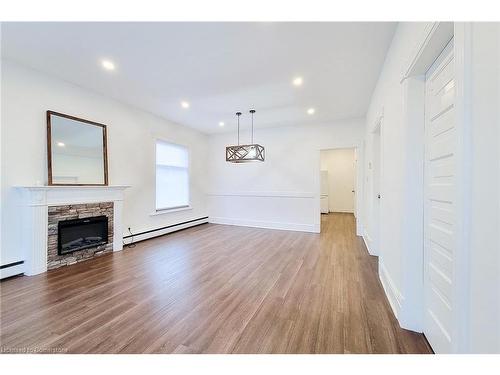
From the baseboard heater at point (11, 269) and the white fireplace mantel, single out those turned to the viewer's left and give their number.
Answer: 0

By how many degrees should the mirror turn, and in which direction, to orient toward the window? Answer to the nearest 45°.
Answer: approximately 90° to its left

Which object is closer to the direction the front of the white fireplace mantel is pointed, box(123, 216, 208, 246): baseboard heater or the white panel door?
the white panel door

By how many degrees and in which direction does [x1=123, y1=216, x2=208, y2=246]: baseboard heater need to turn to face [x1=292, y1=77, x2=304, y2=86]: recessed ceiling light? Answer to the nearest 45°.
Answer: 0° — it already faces it

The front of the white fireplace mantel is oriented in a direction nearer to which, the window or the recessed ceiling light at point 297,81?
the recessed ceiling light

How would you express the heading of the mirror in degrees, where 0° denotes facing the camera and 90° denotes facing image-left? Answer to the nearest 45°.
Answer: approximately 315°

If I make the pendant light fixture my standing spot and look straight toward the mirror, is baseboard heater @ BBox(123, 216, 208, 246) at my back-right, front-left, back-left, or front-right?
front-right

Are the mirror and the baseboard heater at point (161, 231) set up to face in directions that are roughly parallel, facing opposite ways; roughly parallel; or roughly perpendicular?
roughly parallel

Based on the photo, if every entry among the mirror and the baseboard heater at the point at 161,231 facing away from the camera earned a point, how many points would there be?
0

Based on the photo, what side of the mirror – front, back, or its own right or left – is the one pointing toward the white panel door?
front

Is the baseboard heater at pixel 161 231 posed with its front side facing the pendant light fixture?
yes

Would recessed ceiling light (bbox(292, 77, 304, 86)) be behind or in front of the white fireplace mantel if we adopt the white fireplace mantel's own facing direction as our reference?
in front

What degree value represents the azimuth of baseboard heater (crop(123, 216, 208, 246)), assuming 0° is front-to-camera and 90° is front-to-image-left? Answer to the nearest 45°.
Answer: approximately 315°

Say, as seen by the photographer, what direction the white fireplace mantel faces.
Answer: facing the viewer and to the right of the viewer

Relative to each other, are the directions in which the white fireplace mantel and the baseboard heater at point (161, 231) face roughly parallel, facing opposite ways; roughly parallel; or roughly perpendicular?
roughly parallel
